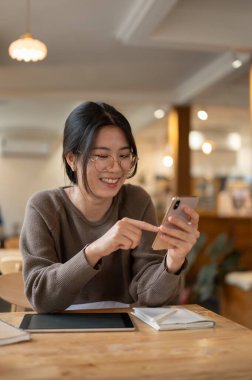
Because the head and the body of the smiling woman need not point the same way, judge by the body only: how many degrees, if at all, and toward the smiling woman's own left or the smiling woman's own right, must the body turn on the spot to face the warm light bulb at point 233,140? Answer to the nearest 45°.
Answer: approximately 135° to the smiling woman's own left

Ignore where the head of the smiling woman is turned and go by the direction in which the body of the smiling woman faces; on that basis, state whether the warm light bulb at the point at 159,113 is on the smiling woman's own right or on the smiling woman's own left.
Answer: on the smiling woman's own left

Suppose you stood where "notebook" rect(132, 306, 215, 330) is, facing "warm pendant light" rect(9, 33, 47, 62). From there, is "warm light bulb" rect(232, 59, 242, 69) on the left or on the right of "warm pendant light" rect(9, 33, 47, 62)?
right

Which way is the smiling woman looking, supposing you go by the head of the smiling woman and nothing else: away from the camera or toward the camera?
toward the camera

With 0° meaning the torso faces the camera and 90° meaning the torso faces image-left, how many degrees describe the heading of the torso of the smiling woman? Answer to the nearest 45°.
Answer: approximately 315°
